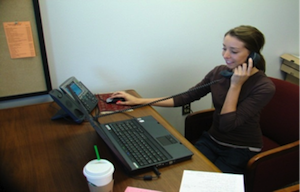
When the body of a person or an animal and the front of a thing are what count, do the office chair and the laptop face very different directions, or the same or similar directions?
very different directions

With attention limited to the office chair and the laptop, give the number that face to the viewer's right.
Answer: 1

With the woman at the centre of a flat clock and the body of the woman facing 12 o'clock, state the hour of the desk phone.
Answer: The desk phone is roughly at 1 o'clock from the woman.

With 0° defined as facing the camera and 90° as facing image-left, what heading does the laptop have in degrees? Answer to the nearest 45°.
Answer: approximately 270°

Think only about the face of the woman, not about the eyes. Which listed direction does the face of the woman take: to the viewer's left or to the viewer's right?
to the viewer's left

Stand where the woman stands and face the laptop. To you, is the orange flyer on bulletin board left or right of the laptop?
right

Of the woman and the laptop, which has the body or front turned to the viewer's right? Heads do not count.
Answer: the laptop

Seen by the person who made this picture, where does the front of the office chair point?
facing the viewer and to the left of the viewer

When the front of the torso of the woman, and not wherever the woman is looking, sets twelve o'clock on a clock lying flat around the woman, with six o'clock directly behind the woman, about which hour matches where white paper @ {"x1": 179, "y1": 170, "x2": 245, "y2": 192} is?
The white paper is roughly at 11 o'clock from the woman.

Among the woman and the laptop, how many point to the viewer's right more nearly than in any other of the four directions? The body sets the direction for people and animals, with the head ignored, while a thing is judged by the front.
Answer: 1

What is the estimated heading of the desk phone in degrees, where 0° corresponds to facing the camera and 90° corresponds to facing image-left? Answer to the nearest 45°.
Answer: approximately 315°
